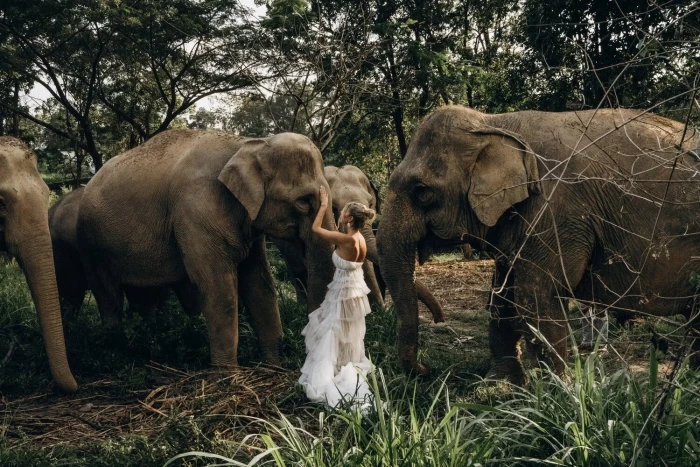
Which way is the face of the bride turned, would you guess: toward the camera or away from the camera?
away from the camera

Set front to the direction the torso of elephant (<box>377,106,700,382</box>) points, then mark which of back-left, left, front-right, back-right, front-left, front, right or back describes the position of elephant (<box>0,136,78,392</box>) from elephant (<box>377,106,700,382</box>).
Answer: front

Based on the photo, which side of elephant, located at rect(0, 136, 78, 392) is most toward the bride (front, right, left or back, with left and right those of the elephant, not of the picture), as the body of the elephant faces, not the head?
front

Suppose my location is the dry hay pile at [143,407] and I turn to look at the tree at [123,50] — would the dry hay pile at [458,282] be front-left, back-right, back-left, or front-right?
front-right

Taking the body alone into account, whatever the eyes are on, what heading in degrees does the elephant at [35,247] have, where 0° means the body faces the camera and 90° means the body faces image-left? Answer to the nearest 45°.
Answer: approximately 270°

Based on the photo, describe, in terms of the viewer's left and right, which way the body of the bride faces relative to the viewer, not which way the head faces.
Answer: facing away from the viewer and to the left of the viewer

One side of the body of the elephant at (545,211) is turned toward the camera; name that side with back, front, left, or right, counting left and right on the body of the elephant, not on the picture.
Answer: left

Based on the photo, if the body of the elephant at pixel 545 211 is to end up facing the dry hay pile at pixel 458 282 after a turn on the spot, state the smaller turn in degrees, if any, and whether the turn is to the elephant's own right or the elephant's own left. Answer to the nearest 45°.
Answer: approximately 90° to the elephant's own right

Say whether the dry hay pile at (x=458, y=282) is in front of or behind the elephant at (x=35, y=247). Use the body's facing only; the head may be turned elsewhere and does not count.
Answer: in front
